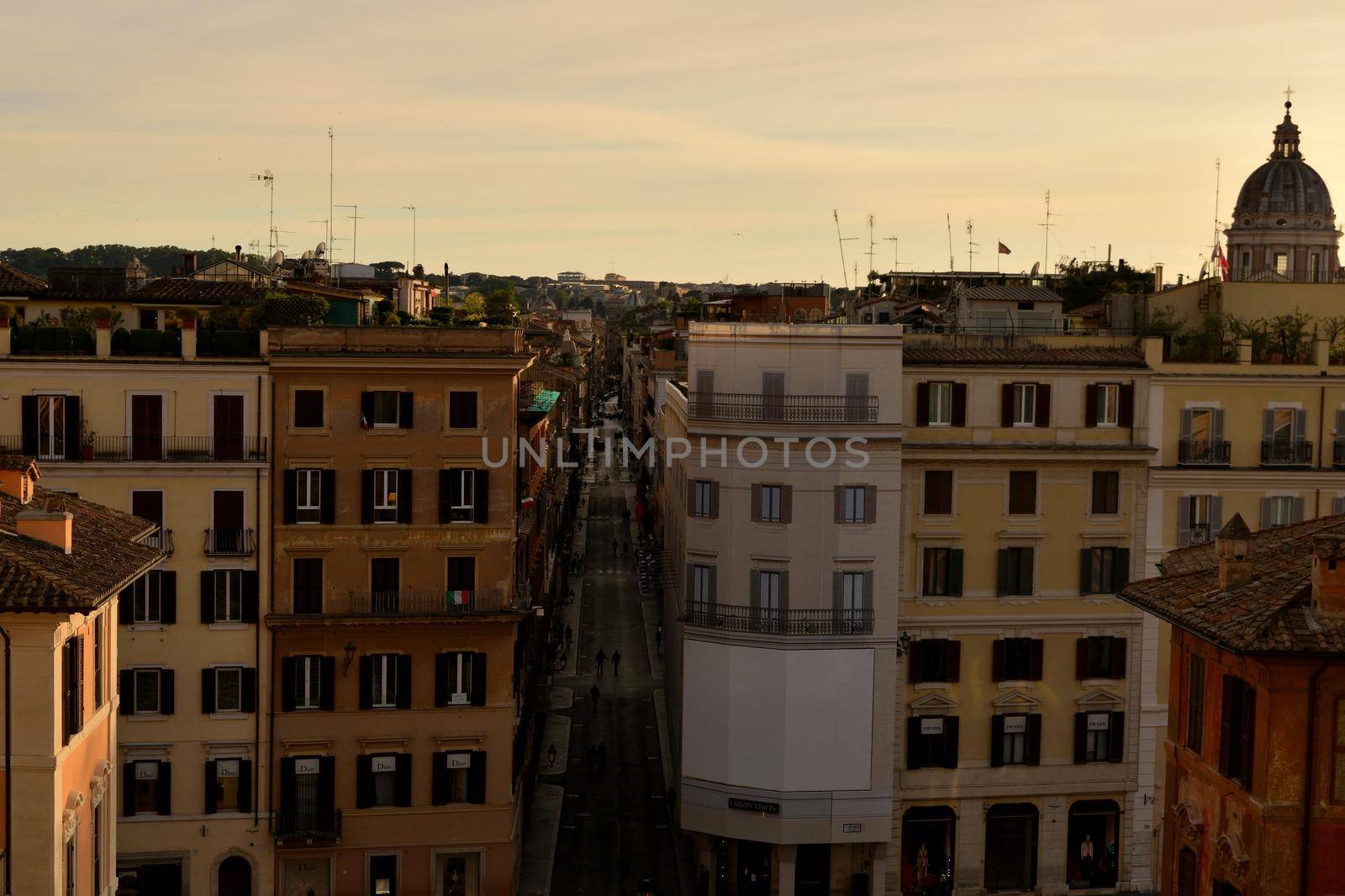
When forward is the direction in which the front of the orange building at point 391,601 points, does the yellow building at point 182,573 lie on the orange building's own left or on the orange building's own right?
on the orange building's own right

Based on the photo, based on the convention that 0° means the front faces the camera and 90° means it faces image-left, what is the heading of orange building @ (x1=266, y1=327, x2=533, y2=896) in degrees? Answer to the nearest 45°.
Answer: approximately 0°

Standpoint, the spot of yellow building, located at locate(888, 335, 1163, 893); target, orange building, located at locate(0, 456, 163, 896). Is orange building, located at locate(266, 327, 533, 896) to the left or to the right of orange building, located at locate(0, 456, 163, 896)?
right

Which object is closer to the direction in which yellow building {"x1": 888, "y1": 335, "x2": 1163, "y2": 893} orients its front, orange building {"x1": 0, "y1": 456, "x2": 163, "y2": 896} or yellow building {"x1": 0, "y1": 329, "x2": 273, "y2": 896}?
the orange building

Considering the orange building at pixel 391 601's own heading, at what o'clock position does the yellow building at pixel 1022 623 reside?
The yellow building is roughly at 9 o'clock from the orange building.

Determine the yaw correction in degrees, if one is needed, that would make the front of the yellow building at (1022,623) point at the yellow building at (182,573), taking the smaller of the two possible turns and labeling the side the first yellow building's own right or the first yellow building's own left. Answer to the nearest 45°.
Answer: approximately 90° to the first yellow building's own right

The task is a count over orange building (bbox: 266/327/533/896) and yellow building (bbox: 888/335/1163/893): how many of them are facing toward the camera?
2

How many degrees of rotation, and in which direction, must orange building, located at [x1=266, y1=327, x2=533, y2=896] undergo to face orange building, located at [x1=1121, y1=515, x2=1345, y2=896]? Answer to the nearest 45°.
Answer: approximately 45° to its left
